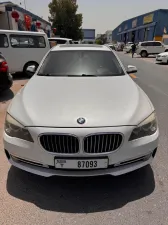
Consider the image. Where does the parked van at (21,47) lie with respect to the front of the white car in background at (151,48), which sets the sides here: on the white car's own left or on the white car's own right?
on the white car's own right

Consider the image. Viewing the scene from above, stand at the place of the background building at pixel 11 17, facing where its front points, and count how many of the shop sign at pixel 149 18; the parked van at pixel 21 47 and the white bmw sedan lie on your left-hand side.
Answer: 1

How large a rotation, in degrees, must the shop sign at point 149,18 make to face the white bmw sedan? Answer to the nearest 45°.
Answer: approximately 45° to its left

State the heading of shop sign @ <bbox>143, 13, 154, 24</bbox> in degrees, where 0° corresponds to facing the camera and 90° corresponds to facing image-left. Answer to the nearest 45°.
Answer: approximately 45°

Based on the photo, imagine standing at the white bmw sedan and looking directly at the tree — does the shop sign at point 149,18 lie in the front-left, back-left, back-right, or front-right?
front-right

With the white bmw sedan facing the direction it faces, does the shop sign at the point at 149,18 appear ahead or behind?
behind

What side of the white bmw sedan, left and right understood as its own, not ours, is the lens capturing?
front

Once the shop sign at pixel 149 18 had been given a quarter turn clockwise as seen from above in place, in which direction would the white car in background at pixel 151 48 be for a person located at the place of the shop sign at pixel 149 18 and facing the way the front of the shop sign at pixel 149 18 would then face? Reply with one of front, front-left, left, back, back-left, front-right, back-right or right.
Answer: back-left

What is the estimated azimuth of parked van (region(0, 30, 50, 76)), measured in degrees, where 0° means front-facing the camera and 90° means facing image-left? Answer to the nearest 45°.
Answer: approximately 90°

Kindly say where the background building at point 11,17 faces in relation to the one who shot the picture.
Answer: facing the viewer and to the right of the viewer
